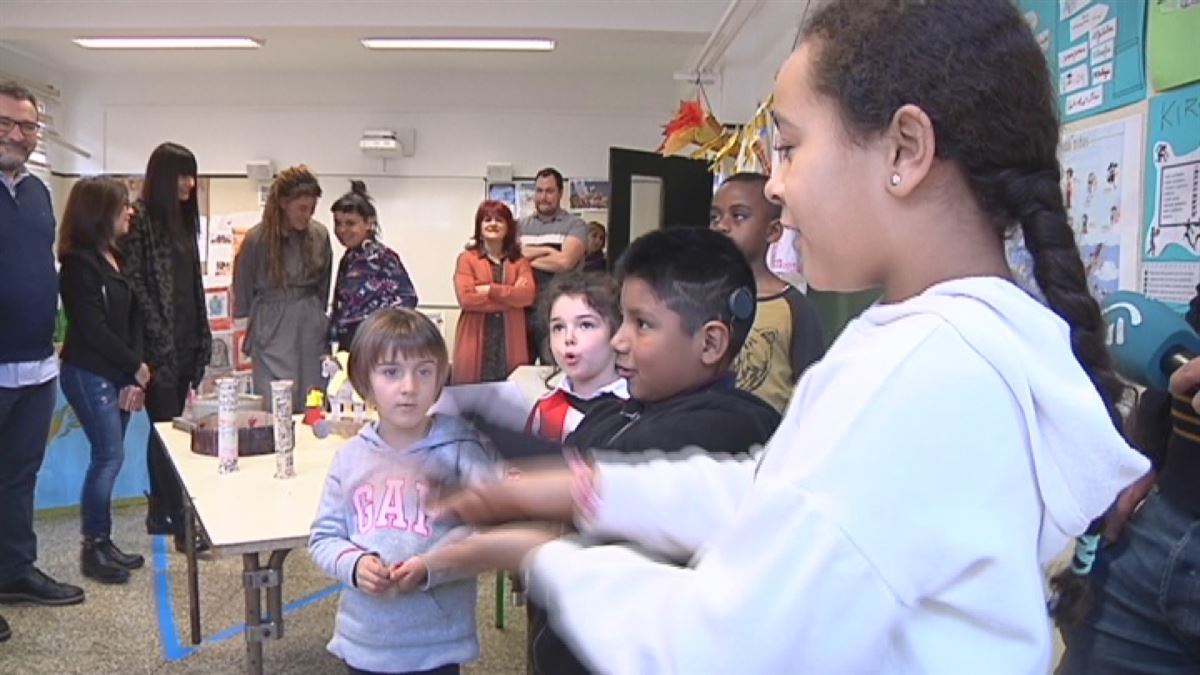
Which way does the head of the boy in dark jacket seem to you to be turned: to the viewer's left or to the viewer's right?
to the viewer's left

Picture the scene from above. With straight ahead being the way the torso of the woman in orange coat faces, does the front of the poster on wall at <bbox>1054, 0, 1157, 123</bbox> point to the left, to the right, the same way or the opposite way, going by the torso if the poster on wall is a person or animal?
to the right

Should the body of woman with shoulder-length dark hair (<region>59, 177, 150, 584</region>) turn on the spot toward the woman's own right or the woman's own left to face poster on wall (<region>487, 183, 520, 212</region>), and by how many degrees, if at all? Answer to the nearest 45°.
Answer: approximately 45° to the woman's own left

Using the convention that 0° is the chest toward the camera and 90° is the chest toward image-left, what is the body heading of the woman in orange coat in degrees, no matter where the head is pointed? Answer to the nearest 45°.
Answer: approximately 0°

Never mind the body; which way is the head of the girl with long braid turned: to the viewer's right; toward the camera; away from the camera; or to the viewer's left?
to the viewer's left

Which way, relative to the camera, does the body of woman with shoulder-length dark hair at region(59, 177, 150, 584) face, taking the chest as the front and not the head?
to the viewer's right

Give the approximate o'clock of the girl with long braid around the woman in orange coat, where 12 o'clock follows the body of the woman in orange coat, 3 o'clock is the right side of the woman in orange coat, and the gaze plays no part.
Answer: The girl with long braid is roughly at 12 o'clock from the woman in orange coat.

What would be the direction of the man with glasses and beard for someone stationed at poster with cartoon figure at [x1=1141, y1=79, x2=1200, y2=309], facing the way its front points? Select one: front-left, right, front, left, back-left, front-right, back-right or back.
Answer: front-right

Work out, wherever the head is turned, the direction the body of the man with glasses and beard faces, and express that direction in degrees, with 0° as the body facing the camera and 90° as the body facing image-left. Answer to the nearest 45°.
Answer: approximately 315°
